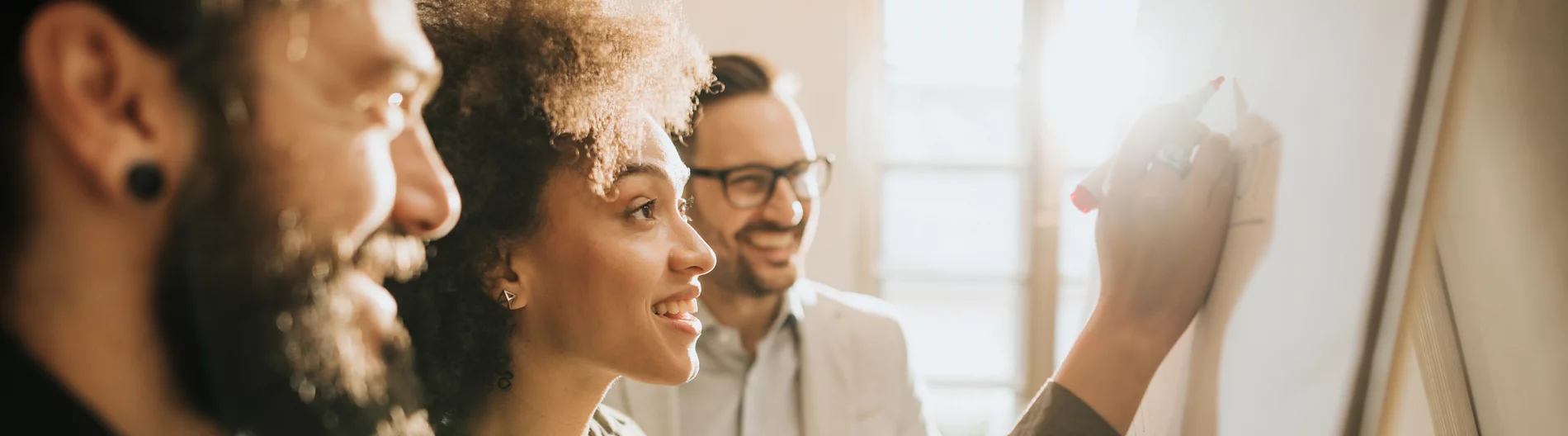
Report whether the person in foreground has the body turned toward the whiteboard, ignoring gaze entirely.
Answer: yes

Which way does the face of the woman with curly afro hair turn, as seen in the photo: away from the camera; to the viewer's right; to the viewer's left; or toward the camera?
to the viewer's right

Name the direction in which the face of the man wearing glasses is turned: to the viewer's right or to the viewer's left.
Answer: to the viewer's right

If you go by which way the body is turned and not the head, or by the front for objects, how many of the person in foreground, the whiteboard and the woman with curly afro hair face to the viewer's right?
2

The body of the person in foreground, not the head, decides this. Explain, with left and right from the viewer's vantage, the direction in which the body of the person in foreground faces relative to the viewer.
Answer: facing to the right of the viewer

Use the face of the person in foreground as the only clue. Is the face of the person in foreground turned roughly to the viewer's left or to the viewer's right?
to the viewer's right

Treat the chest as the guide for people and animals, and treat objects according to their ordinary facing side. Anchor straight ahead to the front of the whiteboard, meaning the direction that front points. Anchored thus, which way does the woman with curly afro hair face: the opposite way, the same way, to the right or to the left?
the opposite way

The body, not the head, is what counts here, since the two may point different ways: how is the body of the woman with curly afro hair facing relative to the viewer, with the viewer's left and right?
facing to the right of the viewer

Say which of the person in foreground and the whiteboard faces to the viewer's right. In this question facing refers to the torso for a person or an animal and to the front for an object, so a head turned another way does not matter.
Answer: the person in foreground
